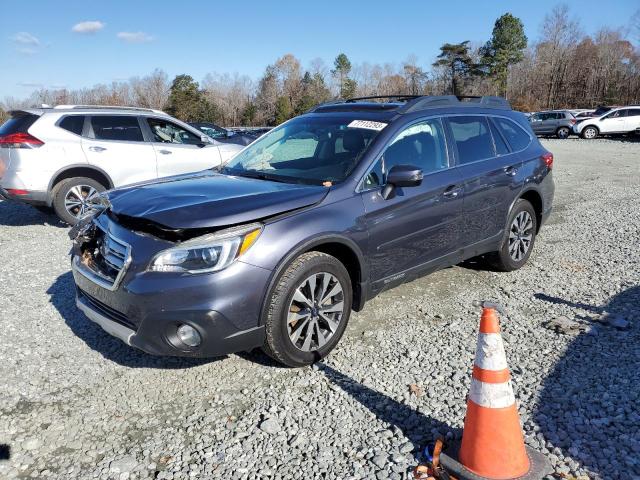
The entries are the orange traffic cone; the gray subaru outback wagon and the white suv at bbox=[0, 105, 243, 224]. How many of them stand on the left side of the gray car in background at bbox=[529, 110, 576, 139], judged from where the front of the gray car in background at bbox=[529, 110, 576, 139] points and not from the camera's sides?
3

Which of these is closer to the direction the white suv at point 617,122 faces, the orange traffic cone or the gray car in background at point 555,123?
the gray car in background

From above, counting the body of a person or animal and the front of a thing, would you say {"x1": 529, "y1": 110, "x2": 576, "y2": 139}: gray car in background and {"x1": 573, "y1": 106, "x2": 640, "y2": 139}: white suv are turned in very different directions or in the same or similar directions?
same or similar directions

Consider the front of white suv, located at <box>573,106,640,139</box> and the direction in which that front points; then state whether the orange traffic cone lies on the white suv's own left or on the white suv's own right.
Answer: on the white suv's own left

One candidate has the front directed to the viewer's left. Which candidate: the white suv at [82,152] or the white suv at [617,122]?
the white suv at [617,122]

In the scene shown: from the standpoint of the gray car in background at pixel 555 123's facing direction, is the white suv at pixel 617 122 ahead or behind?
behind

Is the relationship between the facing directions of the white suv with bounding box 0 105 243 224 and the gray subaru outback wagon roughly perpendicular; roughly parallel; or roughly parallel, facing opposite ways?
roughly parallel, facing opposite ways

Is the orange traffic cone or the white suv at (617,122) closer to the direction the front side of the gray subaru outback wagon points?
the orange traffic cone

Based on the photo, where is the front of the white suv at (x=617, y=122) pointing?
to the viewer's left

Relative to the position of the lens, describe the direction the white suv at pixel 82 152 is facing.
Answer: facing away from the viewer and to the right of the viewer

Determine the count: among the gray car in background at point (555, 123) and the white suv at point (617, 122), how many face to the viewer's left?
2

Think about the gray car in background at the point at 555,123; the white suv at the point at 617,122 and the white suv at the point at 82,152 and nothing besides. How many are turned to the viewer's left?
2

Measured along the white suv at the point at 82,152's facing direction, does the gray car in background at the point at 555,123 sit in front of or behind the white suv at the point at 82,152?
in front

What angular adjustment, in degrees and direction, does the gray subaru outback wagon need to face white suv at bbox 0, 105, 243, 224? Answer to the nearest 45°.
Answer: approximately 90° to its right

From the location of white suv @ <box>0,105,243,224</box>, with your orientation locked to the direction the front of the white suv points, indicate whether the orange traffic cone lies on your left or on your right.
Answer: on your right

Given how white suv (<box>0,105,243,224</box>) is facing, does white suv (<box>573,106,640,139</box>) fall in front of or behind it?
in front

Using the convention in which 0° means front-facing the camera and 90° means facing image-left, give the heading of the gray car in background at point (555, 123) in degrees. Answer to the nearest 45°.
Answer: approximately 90°
